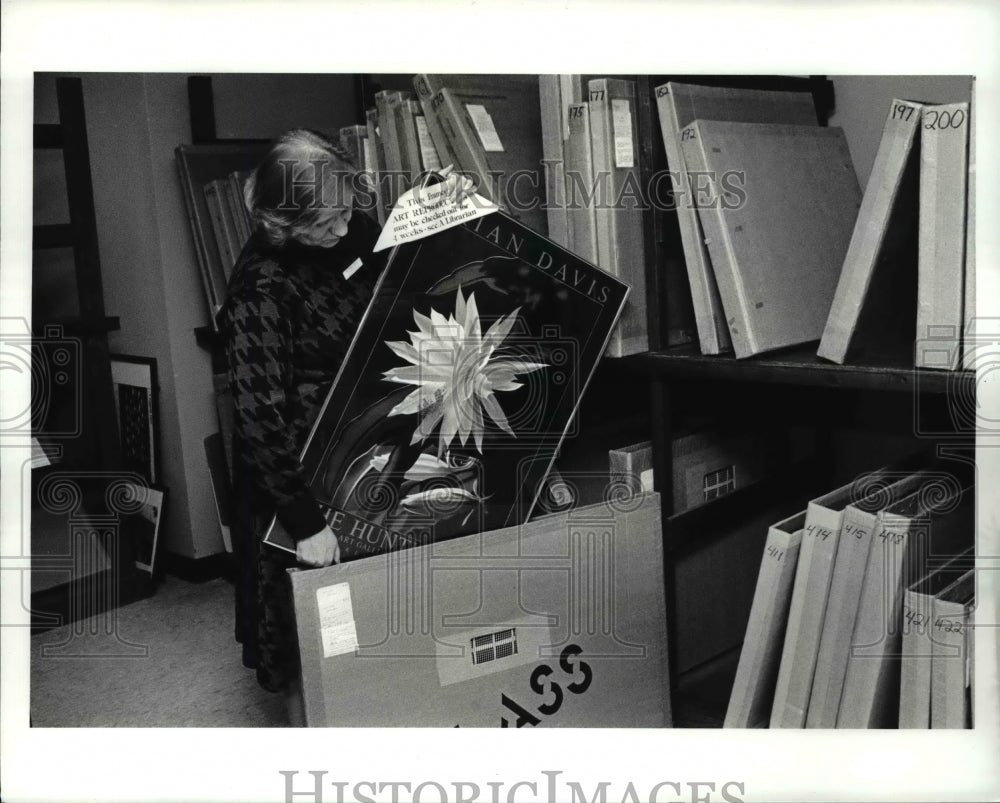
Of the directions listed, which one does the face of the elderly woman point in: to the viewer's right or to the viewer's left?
to the viewer's right

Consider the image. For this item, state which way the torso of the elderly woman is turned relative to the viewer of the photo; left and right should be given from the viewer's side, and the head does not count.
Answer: facing the viewer and to the right of the viewer

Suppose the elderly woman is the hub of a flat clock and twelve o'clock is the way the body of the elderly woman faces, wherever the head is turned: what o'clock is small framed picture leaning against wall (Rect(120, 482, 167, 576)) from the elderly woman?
The small framed picture leaning against wall is roughly at 7 o'clock from the elderly woman.

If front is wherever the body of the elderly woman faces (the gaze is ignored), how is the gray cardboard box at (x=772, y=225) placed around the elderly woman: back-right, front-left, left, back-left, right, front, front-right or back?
front-left

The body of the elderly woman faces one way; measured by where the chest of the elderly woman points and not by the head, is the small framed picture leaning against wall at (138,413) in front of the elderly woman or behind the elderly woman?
behind
